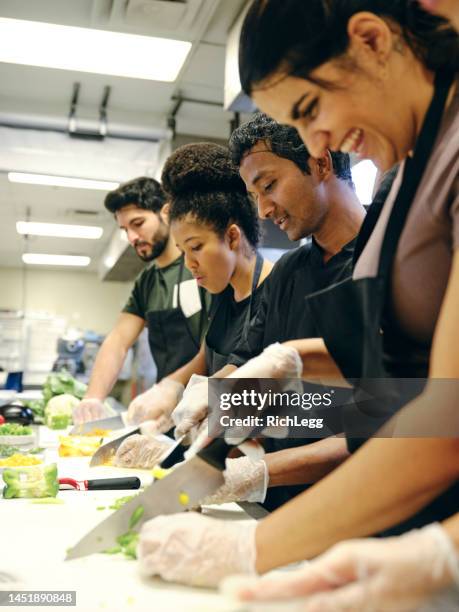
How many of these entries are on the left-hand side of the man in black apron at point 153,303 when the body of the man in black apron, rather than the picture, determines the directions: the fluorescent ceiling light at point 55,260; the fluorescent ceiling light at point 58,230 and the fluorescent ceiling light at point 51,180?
0

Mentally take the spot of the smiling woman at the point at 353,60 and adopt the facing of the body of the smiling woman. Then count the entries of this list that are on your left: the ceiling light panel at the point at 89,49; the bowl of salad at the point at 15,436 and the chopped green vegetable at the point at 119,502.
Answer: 0

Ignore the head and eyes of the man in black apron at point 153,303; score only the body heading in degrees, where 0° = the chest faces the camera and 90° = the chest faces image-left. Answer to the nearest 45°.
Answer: approximately 45°

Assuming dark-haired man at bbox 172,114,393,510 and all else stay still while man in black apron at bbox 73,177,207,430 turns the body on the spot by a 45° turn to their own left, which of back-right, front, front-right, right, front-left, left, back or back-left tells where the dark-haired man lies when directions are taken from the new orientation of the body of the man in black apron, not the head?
front

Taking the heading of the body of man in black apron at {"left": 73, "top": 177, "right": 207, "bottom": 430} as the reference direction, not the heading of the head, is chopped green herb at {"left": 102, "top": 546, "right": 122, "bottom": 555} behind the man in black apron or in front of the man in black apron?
in front

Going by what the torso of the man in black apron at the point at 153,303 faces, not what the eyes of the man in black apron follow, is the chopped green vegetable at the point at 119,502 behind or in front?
in front

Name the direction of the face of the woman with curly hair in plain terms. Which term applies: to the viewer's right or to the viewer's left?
to the viewer's left

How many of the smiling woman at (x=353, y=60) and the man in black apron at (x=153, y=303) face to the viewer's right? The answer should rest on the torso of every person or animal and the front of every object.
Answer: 0

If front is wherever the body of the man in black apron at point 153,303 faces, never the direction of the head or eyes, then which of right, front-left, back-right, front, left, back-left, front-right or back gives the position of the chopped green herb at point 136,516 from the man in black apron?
front-left
